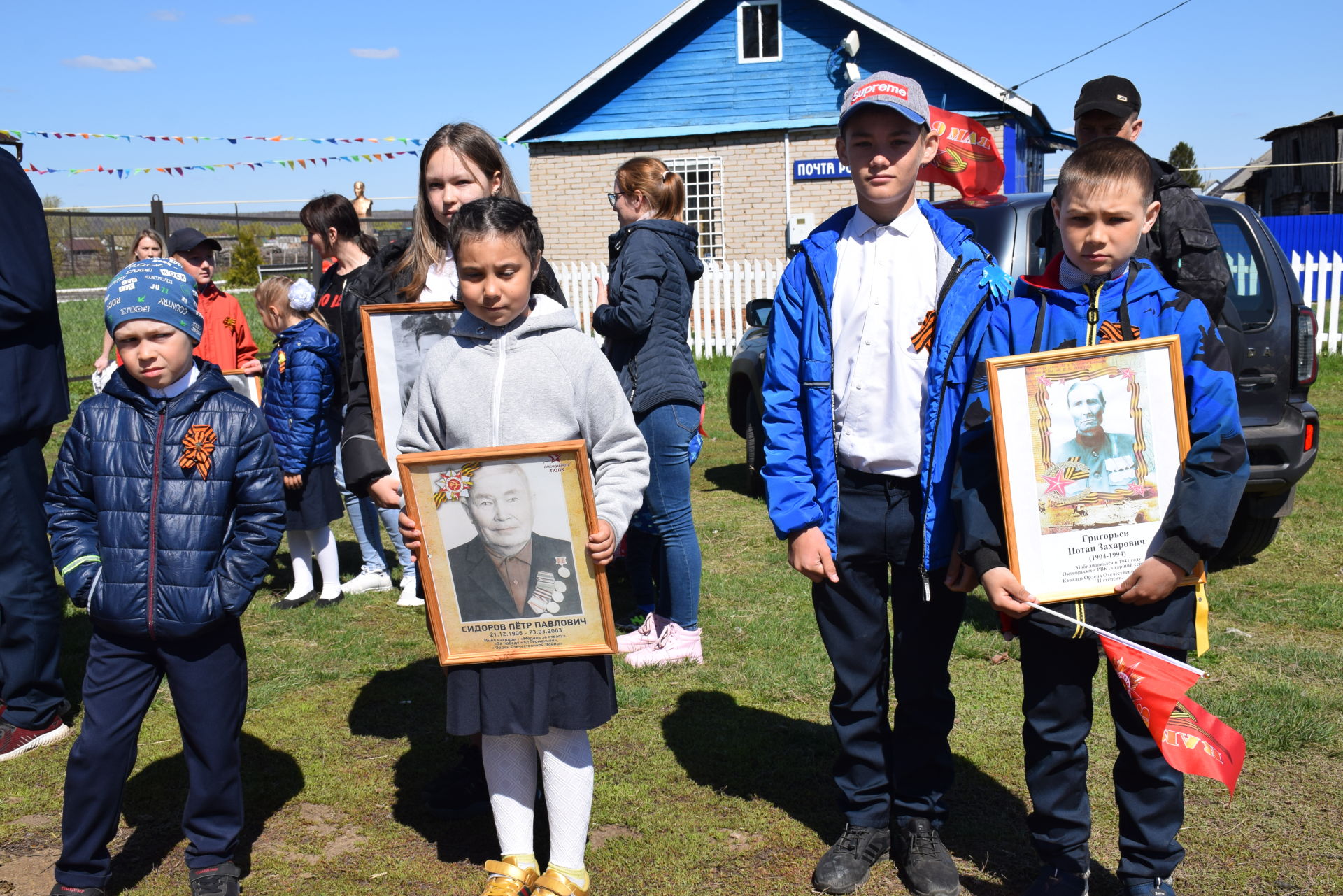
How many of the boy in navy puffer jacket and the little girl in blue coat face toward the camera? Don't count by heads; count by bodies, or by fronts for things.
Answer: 1

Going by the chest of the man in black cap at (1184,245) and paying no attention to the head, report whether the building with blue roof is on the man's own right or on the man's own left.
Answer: on the man's own right

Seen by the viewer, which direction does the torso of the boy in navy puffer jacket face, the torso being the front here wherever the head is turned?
toward the camera

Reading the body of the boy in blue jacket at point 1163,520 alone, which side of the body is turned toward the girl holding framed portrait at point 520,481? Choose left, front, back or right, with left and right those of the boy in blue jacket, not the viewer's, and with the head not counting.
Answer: right

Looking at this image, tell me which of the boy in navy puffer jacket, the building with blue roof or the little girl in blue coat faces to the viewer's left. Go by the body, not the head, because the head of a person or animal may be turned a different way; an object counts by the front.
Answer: the little girl in blue coat

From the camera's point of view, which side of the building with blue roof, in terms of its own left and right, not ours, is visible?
front

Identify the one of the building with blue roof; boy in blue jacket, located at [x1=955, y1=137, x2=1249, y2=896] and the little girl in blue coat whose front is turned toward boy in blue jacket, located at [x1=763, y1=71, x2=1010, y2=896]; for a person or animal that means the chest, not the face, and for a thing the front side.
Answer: the building with blue roof

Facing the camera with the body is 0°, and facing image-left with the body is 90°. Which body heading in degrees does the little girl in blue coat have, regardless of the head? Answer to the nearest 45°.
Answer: approximately 90°

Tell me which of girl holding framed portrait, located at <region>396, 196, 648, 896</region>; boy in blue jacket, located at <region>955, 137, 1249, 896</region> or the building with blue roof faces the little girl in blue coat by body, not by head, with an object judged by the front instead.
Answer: the building with blue roof

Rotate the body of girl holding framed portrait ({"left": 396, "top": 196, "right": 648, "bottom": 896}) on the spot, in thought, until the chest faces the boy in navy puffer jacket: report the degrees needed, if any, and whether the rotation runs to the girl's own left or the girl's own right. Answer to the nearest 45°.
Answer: approximately 90° to the girl's own right

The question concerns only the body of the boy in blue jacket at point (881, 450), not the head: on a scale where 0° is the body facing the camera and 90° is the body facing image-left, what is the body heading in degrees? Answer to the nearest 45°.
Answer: approximately 0°

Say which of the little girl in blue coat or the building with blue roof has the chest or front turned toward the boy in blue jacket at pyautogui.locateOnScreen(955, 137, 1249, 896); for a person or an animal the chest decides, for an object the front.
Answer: the building with blue roof

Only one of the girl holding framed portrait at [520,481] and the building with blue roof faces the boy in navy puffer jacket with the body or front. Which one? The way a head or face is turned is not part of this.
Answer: the building with blue roof

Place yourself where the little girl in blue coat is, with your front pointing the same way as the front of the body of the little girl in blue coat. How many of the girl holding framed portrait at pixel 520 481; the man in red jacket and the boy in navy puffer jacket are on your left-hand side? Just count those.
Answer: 2

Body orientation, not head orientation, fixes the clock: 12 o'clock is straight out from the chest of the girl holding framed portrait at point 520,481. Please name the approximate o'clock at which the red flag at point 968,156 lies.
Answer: The red flag is roughly at 7 o'clock from the girl holding framed portrait.
